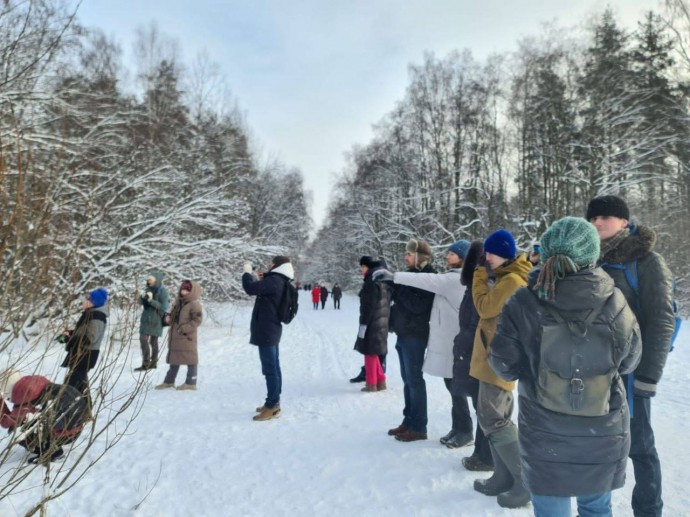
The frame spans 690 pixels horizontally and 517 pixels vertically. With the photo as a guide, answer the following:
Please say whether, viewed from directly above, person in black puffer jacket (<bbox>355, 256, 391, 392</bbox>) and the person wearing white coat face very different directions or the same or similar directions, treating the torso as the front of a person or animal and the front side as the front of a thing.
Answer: same or similar directions

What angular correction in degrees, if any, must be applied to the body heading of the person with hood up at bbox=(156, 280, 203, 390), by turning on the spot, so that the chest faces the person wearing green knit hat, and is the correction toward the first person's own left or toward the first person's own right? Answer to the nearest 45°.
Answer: approximately 45° to the first person's own left

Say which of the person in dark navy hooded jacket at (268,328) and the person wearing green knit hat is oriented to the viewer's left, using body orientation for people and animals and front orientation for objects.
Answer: the person in dark navy hooded jacket

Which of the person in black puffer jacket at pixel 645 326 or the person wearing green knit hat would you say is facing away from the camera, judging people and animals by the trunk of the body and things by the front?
the person wearing green knit hat

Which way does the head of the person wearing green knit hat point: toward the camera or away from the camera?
away from the camera

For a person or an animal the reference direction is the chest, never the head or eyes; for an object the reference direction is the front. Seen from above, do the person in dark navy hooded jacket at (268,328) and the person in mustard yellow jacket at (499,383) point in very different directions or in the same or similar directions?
same or similar directions

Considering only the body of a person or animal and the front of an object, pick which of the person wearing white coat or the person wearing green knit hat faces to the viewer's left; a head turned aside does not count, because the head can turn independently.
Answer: the person wearing white coat

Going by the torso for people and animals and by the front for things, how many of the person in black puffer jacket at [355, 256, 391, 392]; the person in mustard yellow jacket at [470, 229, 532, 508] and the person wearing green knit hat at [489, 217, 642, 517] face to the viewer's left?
2

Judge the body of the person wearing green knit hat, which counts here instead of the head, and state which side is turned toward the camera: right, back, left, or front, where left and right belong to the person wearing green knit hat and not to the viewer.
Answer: back

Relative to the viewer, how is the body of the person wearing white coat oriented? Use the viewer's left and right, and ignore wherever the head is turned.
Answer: facing to the left of the viewer

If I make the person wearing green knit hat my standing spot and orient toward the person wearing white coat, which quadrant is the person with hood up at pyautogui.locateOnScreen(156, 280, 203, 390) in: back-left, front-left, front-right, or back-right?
front-left

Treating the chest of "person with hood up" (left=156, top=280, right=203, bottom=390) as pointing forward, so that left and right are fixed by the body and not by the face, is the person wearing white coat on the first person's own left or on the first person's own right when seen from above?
on the first person's own left

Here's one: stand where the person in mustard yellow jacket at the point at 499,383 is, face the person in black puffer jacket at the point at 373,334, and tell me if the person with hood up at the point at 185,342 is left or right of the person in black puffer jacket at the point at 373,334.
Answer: left

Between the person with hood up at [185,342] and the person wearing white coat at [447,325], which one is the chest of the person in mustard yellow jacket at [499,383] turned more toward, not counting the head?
the person with hood up

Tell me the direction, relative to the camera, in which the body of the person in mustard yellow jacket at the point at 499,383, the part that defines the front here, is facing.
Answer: to the viewer's left

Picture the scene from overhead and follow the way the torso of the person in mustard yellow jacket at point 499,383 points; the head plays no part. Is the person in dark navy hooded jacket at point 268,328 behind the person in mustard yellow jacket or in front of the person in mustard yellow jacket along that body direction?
in front

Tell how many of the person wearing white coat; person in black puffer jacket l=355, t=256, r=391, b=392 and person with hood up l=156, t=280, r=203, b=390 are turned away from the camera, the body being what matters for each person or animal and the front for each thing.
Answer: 0
